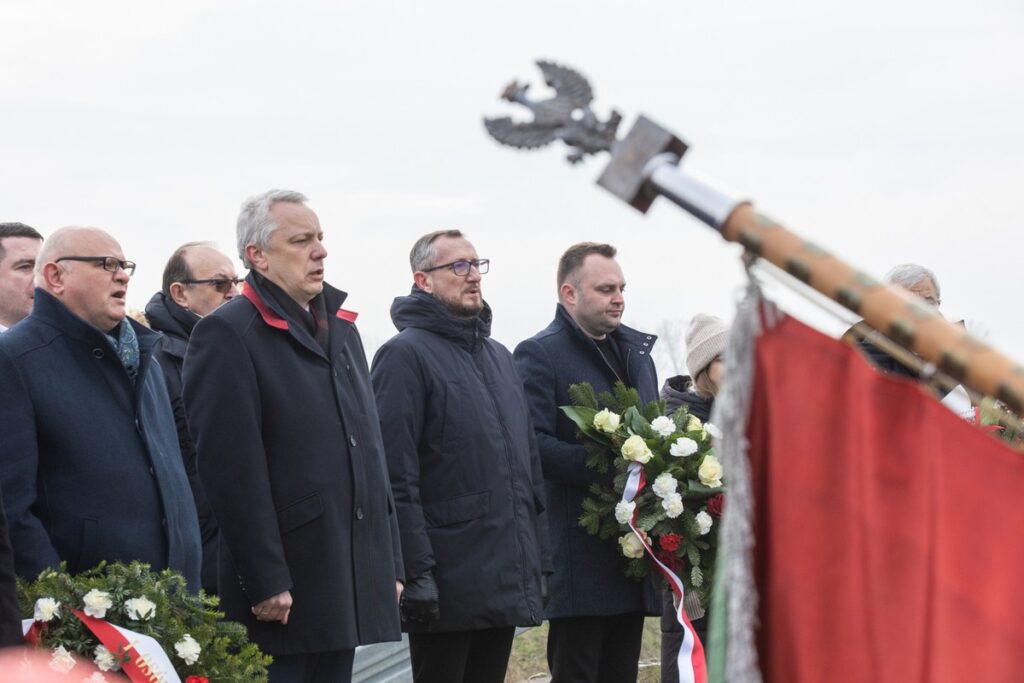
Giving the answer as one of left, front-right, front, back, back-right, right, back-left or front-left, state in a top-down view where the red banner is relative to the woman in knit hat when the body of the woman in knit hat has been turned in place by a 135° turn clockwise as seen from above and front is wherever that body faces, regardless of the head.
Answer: front-left

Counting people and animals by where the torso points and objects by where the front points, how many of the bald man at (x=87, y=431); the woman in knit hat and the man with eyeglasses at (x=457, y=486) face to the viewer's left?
0

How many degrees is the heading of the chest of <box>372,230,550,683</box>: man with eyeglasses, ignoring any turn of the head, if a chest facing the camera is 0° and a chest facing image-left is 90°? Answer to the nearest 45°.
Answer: approximately 315°

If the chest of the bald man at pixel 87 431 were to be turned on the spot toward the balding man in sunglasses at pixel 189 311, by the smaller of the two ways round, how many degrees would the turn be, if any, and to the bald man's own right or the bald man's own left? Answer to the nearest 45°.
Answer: approximately 135° to the bald man's own left

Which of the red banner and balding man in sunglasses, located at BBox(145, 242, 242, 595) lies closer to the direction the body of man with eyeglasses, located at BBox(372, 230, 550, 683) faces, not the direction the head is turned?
the red banner

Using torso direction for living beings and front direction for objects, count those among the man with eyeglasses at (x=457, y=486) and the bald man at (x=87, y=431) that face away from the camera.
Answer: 0

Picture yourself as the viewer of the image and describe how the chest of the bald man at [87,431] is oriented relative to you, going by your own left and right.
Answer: facing the viewer and to the right of the viewer

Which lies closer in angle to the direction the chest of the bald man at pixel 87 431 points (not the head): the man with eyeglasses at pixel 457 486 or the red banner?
the red banner

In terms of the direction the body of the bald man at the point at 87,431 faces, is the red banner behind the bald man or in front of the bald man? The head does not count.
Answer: in front

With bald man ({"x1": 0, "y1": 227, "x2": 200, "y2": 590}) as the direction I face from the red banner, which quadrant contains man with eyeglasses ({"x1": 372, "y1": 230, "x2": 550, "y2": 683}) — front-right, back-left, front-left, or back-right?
front-right

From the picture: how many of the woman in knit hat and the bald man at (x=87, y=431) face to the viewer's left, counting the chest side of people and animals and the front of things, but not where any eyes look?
0

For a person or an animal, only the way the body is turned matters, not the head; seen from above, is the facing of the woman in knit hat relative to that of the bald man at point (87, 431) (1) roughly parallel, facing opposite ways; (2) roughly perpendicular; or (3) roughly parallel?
roughly parallel

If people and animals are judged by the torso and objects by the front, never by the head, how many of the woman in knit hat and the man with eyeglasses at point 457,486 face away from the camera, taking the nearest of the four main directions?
0

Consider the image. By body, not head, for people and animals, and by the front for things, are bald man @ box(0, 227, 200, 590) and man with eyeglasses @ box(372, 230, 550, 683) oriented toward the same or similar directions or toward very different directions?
same or similar directions
